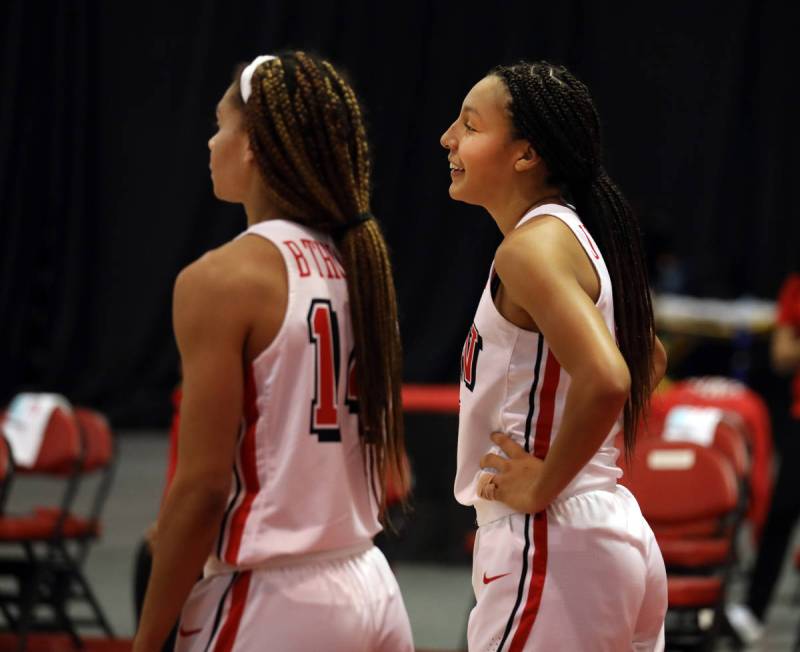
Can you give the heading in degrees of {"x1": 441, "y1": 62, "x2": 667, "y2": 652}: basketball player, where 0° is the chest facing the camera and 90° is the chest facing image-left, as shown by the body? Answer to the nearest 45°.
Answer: approximately 90°

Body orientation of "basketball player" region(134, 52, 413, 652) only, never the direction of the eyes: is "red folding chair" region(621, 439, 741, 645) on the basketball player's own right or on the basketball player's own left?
on the basketball player's own right

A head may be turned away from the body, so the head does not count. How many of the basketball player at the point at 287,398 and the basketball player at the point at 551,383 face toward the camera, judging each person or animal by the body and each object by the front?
0

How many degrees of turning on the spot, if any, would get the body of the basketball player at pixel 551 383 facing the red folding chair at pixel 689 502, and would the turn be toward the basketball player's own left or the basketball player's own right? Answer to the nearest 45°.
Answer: approximately 90° to the basketball player's own right

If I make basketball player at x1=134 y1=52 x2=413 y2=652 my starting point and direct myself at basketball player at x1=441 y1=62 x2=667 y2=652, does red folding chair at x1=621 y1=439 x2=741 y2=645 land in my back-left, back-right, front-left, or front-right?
front-left

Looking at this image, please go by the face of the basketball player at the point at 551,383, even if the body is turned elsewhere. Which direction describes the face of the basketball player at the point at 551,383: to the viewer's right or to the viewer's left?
to the viewer's left

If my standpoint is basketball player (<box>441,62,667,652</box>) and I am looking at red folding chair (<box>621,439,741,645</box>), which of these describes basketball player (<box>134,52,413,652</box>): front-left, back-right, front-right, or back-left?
back-left

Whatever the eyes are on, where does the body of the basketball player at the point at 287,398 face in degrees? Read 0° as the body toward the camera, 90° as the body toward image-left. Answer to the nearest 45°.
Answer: approximately 135°

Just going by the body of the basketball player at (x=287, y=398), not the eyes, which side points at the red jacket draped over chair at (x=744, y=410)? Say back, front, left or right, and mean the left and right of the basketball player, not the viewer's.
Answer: right
